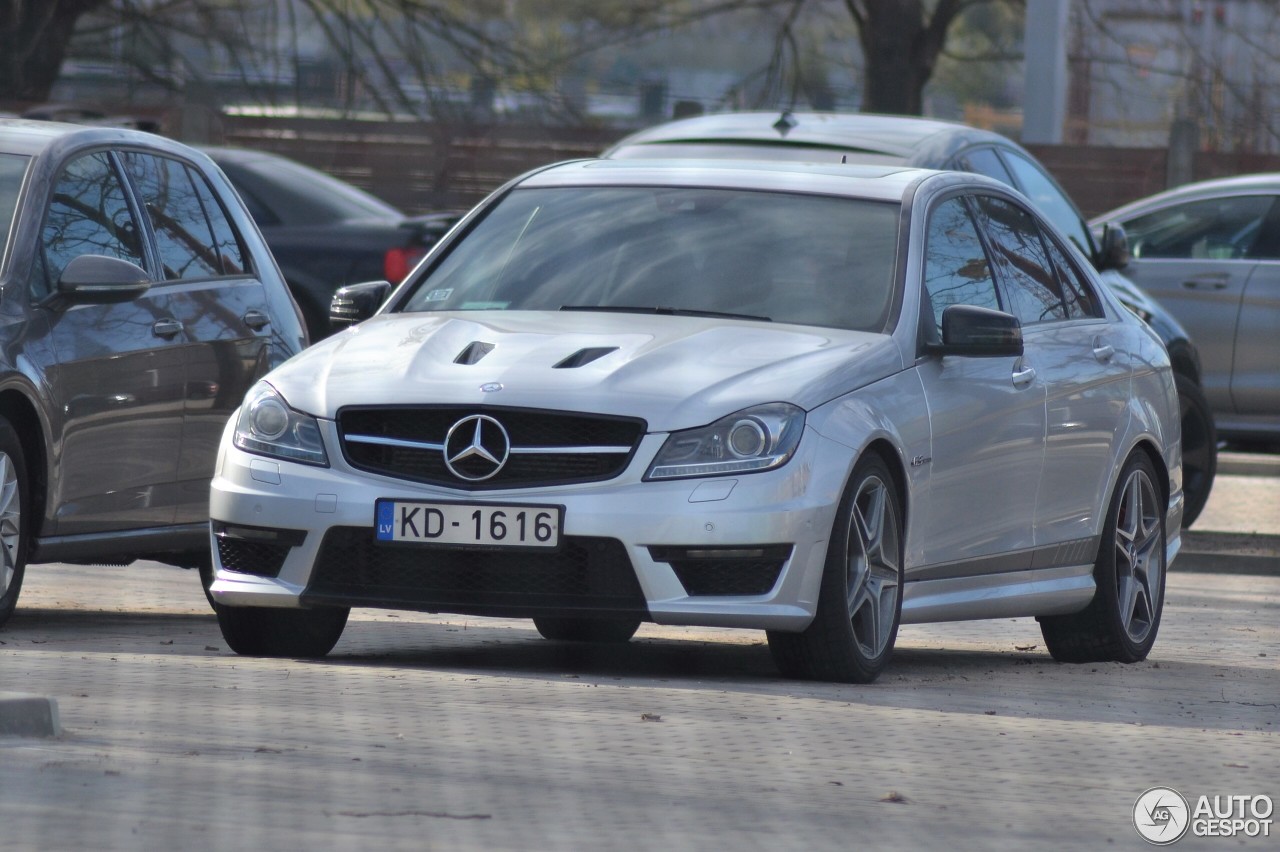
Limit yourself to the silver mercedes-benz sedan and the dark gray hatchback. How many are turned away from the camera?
0

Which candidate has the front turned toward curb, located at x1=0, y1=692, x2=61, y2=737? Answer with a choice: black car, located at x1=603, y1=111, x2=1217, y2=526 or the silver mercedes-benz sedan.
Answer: the silver mercedes-benz sedan

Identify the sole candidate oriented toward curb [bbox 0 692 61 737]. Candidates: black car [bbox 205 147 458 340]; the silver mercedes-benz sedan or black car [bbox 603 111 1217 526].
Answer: the silver mercedes-benz sedan

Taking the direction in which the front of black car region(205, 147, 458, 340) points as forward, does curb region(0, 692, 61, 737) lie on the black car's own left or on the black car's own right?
on the black car's own left

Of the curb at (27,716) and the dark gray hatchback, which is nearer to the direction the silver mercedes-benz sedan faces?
the curb

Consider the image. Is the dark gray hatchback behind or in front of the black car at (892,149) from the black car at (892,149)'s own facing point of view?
behind

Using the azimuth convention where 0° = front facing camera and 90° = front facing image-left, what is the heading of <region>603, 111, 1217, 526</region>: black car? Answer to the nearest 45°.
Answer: approximately 225°

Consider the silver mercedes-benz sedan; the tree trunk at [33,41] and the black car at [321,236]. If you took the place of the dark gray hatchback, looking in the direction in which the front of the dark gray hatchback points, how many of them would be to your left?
1
